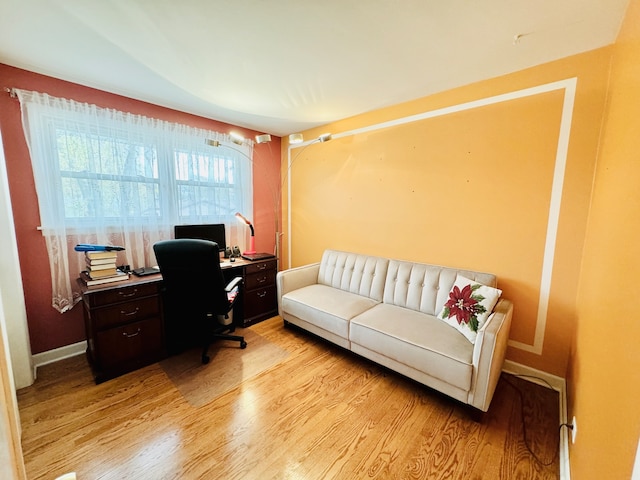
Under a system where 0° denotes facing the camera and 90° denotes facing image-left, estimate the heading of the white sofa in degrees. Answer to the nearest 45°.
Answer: approximately 45°

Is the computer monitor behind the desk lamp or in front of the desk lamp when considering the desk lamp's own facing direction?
in front

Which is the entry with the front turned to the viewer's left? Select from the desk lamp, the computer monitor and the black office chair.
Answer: the desk lamp

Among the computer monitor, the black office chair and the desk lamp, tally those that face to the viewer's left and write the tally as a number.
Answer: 1

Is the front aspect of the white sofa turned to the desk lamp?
no

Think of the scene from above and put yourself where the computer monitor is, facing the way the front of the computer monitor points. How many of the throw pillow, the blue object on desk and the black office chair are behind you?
0

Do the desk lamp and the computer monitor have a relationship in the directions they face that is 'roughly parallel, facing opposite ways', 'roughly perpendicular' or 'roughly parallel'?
roughly perpendicular

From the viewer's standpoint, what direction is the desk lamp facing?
to the viewer's left

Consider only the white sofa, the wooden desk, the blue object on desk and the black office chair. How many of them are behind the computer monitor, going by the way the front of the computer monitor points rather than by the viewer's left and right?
0

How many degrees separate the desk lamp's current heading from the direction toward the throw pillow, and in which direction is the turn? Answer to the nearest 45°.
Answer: approximately 135° to its left

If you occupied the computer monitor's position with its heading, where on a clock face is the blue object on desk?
The blue object on desk is roughly at 2 o'clock from the computer monitor.

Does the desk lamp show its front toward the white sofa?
no

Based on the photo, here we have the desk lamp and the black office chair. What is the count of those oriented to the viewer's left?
1

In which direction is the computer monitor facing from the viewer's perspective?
toward the camera

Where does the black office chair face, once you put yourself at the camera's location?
facing away from the viewer and to the right of the viewer

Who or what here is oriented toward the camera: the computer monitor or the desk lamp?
the computer monitor

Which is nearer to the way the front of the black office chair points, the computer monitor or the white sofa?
the computer monitor
